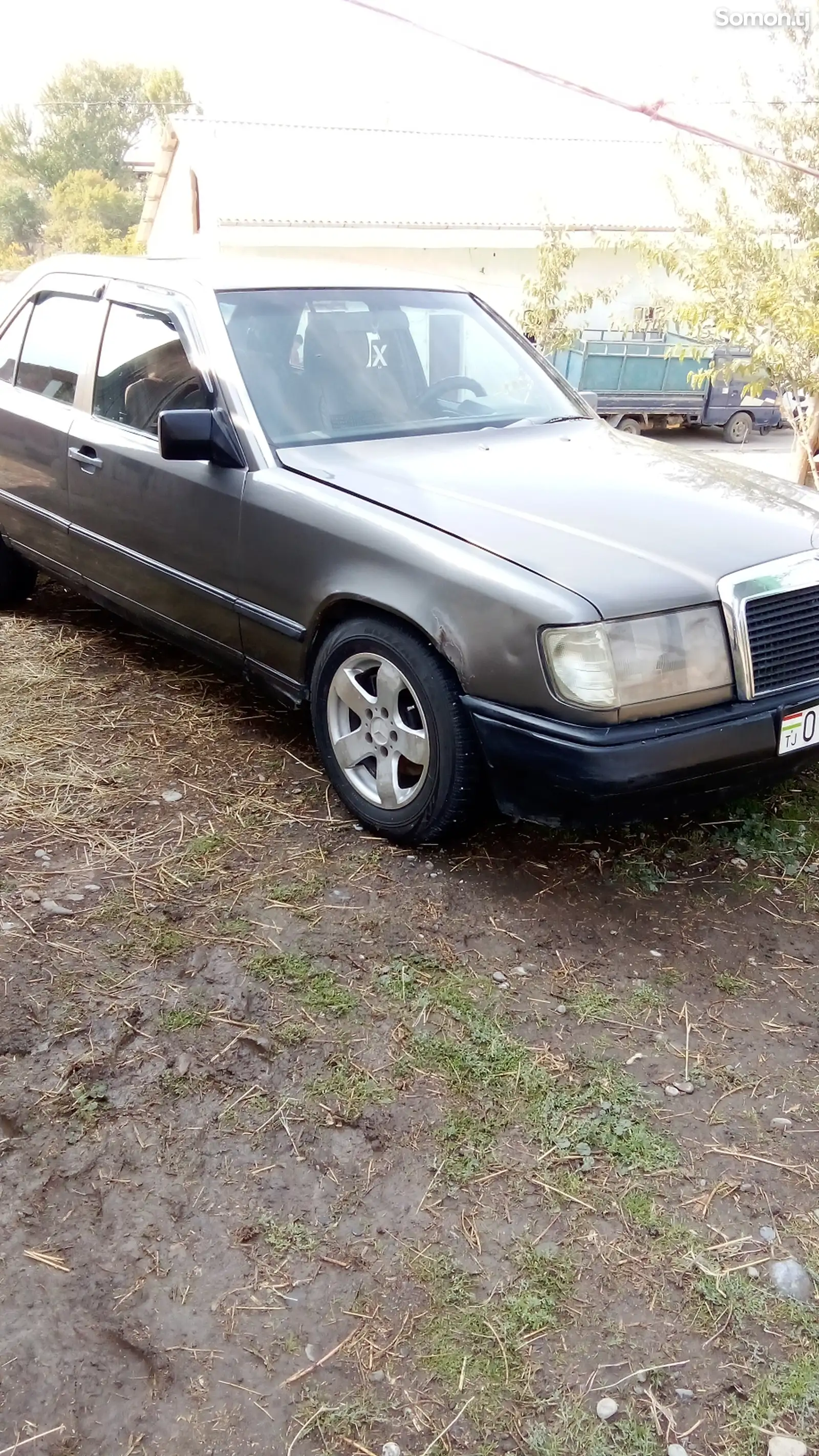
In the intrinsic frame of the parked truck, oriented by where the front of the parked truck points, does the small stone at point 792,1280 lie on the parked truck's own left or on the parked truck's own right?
on the parked truck's own right

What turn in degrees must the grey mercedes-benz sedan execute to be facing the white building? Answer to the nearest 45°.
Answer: approximately 135° to its left

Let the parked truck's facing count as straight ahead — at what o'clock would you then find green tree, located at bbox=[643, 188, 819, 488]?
The green tree is roughly at 3 o'clock from the parked truck.

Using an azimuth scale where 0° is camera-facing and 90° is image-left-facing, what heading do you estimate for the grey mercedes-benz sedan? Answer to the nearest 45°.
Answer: approximately 315°

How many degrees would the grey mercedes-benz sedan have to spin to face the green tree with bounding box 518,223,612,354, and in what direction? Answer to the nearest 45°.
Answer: approximately 135° to its left

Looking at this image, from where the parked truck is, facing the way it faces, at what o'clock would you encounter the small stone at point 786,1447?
The small stone is roughly at 3 o'clock from the parked truck.

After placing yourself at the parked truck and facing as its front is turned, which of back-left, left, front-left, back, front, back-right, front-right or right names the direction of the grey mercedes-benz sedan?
right

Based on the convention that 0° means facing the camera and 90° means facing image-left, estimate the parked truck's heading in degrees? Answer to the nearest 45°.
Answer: approximately 270°

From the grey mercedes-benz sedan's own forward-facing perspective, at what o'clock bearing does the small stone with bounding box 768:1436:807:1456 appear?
The small stone is roughly at 1 o'clock from the grey mercedes-benz sedan.

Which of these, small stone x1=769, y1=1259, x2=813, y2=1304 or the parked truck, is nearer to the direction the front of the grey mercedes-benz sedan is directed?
the small stone

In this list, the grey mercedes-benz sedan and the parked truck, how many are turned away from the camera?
0

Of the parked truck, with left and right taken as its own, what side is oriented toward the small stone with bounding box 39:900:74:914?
right
